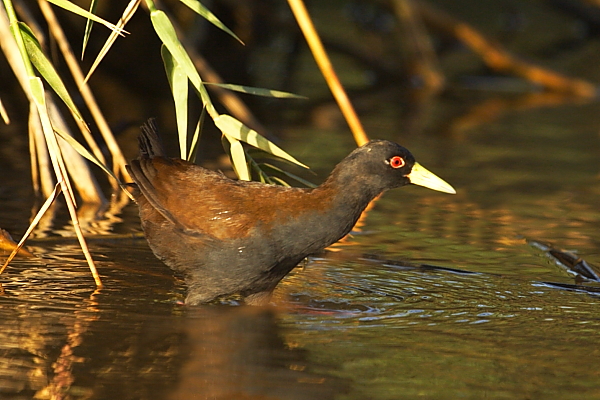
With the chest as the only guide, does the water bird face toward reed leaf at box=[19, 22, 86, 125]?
no

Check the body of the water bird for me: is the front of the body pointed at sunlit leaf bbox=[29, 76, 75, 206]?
no

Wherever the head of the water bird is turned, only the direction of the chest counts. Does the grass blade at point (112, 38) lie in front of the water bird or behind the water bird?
behind

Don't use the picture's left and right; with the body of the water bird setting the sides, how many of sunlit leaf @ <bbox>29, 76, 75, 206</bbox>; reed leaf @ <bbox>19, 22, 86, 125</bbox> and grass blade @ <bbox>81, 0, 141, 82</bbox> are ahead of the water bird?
0

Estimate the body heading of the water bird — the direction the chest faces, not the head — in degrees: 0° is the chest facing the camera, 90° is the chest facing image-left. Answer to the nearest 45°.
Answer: approximately 270°
